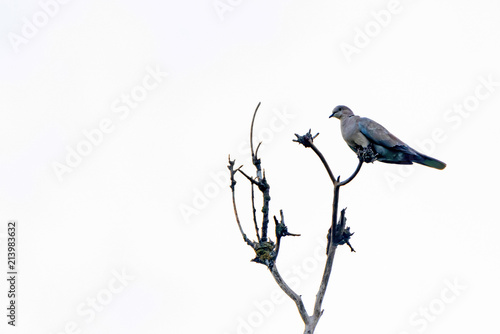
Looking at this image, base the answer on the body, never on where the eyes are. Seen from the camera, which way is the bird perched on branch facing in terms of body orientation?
to the viewer's left
